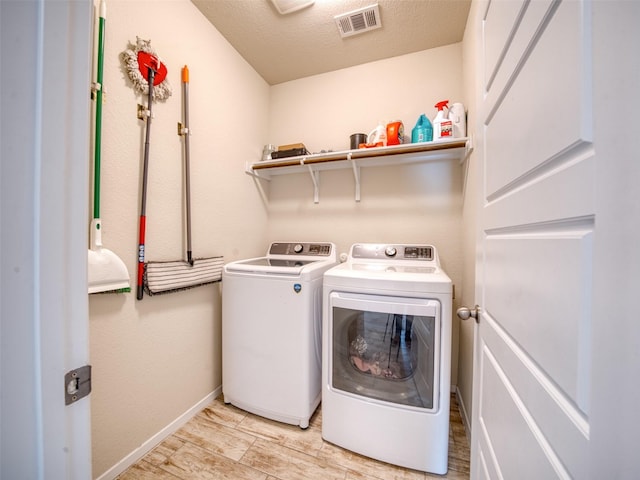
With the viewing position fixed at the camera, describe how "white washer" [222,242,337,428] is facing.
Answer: facing the viewer and to the left of the viewer

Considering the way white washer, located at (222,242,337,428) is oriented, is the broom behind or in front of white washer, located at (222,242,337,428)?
in front

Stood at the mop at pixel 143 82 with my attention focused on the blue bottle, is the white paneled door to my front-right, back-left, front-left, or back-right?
front-right

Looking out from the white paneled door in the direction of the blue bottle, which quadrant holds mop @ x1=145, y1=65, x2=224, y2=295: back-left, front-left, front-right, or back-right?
front-left

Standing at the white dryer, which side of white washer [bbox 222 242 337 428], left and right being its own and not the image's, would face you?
left
